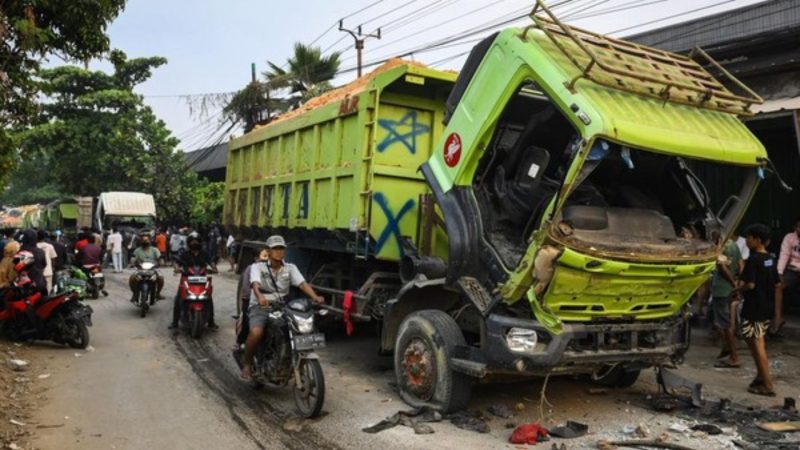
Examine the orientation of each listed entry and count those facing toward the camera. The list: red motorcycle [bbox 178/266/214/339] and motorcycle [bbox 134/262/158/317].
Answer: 2

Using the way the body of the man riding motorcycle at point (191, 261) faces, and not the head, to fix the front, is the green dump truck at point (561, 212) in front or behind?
in front

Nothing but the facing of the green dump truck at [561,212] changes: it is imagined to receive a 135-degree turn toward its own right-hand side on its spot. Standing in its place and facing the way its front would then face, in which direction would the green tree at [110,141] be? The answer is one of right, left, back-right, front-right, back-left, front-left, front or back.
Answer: front-right

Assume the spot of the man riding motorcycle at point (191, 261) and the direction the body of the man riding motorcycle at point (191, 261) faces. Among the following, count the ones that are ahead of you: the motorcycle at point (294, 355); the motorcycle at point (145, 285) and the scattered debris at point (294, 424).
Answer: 2

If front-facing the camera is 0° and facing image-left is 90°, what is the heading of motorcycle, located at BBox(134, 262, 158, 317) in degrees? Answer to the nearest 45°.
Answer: approximately 0°

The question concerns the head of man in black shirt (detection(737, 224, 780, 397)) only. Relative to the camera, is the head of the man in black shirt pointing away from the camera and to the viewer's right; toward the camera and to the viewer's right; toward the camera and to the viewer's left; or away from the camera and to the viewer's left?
away from the camera and to the viewer's left

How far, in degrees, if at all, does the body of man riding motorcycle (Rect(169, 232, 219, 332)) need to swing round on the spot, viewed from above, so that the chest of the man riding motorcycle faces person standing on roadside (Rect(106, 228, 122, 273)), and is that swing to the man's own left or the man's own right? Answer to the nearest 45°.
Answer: approximately 180°

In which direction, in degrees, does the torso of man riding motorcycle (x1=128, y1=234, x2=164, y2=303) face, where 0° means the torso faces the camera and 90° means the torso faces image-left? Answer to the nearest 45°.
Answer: approximately 0°

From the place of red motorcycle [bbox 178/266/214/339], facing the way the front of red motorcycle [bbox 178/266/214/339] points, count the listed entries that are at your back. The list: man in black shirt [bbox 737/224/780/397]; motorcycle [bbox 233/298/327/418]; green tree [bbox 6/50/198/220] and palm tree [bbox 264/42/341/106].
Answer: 2

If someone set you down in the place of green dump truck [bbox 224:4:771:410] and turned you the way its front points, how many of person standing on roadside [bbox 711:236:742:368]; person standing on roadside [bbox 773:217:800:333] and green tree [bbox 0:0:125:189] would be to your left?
2

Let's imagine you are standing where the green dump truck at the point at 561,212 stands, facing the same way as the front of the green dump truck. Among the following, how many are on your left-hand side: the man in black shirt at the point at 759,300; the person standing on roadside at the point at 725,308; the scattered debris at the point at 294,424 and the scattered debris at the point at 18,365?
2

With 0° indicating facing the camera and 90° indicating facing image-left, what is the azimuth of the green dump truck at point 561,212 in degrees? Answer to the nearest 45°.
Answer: approximately 315°

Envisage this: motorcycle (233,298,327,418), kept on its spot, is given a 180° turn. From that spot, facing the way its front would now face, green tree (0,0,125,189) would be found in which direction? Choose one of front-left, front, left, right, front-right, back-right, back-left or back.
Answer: front

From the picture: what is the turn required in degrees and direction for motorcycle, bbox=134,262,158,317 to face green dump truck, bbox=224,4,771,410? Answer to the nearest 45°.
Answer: approximately 45° to its left

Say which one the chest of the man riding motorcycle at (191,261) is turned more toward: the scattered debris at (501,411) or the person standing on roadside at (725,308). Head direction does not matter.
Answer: the scattered debris
